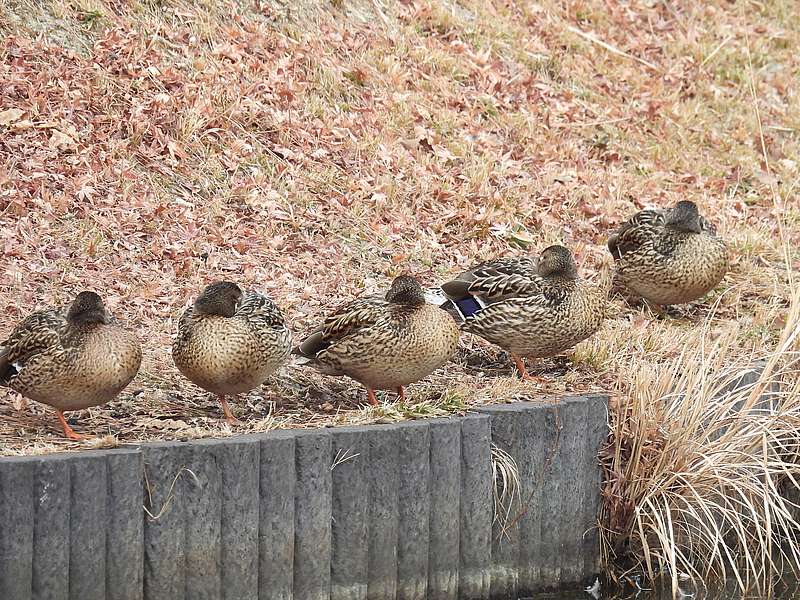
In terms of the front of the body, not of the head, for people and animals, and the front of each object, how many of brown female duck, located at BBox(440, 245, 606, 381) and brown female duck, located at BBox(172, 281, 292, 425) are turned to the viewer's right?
1

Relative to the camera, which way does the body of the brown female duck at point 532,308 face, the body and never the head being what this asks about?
to the viewer's right

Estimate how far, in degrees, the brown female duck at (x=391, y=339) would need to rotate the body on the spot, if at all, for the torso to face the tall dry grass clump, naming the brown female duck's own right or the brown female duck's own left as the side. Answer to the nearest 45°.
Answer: approximately 45° to the brown female duck's own left

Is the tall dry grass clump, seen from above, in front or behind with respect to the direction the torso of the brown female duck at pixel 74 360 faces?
in front

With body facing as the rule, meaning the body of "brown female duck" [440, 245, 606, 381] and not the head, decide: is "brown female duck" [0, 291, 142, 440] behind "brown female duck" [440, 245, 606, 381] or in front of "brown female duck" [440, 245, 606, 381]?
behind

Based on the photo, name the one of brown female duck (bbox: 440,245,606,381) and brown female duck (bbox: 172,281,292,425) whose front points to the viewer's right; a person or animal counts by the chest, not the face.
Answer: brown female duck (bbox: 440,245,606,381)

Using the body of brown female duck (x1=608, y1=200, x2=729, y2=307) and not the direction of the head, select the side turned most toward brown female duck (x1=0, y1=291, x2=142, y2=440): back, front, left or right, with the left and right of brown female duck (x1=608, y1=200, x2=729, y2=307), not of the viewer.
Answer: right

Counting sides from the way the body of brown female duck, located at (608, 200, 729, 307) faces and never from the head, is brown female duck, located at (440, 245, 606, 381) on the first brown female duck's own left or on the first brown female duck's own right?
on the first brown female duck's own right

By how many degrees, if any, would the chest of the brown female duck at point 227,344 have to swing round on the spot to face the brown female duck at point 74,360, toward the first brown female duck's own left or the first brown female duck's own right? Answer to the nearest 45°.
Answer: approximately 45° to the first brown female duck's own right
